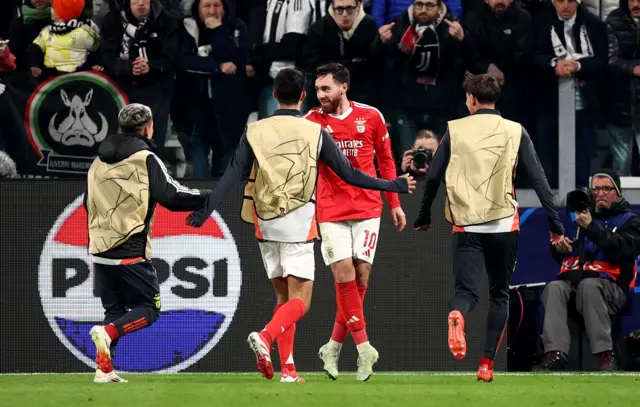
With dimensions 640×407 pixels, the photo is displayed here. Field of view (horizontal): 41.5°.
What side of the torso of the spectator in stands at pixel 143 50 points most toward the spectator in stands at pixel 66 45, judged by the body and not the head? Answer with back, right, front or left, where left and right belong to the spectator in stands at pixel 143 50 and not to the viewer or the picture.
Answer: right

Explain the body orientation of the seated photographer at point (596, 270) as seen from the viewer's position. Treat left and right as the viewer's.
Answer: facing the viewer and to the left of the viewer

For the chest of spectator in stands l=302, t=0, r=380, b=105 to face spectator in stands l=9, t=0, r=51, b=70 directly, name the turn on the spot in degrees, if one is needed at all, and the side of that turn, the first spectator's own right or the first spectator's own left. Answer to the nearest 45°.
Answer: approximately 90° to the first spectator's own right

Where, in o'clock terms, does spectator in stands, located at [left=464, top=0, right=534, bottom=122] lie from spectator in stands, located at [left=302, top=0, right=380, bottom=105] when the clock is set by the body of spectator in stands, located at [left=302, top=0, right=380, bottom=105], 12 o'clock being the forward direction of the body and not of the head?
spectator in stands, located at [left=464, top=0, right=534, bottom=122] is roughly at 9 o'clock from spectator in stands, located at [left=302, top=0, right=380, bottom=105].

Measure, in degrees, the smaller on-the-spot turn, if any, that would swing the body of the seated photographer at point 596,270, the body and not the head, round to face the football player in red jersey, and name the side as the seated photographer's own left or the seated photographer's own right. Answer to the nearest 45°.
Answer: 0° — they already face them

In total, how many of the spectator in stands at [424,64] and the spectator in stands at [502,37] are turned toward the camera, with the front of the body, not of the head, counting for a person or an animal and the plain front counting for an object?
2
